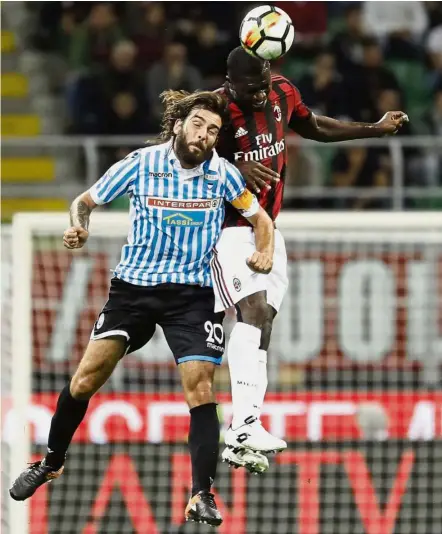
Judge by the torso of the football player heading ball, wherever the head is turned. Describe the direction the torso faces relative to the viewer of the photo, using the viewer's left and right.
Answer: facing the viewer and to the right of the viewer

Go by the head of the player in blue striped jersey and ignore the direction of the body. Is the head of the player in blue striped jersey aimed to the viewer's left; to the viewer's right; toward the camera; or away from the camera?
toward the camera

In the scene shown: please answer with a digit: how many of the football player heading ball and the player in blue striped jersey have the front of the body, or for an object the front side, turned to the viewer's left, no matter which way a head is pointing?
0

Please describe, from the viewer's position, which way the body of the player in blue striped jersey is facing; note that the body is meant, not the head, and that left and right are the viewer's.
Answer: facing the viewer
